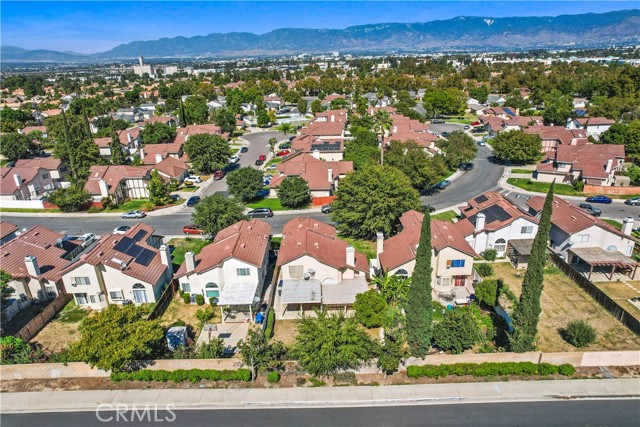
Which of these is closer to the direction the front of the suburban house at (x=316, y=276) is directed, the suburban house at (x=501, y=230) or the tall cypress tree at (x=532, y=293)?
the suburban house

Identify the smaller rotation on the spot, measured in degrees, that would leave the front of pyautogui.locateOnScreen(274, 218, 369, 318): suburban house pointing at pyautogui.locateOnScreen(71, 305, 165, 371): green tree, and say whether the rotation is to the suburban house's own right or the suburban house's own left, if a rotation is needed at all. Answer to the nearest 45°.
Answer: approximately 135° to the suburban house's own left

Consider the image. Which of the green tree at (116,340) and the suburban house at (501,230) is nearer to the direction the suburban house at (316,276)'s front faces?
the suburban house

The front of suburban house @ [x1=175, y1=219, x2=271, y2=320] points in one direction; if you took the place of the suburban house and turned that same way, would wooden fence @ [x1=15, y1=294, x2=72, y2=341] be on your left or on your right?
on your left

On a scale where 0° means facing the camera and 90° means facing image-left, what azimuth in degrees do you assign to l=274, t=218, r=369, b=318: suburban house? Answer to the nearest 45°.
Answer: approximately 180°

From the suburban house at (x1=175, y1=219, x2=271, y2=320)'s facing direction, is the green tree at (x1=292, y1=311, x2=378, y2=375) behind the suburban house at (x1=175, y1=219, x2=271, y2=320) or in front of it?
behind

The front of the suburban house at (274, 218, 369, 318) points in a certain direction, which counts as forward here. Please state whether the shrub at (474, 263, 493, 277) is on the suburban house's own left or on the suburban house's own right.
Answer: on the suburban house's own right

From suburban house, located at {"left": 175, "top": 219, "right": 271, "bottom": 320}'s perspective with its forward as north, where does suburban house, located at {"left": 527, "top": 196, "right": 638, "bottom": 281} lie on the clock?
suburban house, located at {"left": 527, "top": 196, "right": 638, "bottom": 281} is roughly at 3 o'clock from suburban house, located at {"left": 175, "top": 219, "right": 271, "bottom": 320}.

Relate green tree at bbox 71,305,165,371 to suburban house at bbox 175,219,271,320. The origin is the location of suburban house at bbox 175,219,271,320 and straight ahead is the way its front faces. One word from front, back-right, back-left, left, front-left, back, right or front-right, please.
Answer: back-left

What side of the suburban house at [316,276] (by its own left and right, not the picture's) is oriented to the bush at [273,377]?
back

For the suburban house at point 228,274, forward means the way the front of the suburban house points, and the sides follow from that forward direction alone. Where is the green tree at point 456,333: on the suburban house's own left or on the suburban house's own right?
on the suburban house's own right

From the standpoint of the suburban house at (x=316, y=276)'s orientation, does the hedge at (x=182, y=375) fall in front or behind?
behind

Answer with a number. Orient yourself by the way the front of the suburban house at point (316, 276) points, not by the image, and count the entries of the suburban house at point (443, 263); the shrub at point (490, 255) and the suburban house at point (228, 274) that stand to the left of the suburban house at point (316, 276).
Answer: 1

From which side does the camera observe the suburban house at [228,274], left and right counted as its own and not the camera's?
back

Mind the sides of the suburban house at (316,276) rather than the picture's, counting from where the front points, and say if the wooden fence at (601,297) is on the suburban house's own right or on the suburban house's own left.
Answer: on the suburban house's own right

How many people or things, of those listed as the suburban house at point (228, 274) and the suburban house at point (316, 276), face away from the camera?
2

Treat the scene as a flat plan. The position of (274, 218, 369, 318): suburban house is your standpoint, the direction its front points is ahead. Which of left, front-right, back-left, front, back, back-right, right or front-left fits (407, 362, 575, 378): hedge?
back-right

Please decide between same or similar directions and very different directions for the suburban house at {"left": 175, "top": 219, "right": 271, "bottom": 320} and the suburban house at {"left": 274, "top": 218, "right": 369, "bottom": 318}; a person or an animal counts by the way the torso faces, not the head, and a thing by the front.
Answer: same or similar directions
